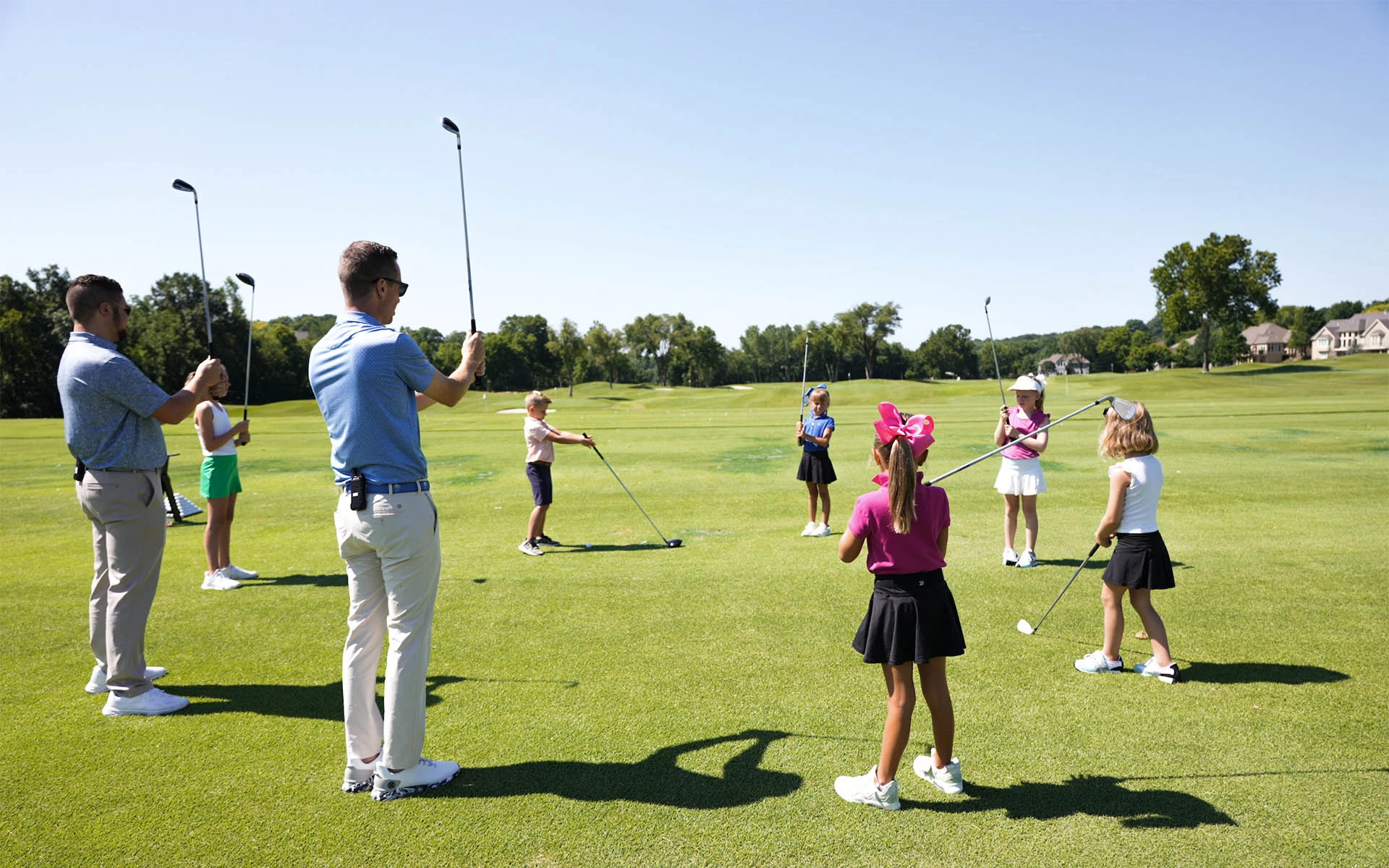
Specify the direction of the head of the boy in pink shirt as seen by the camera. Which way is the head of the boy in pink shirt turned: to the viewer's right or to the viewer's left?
to the viewer's right

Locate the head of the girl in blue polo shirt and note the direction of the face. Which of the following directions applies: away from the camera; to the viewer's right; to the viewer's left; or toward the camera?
toward the camera

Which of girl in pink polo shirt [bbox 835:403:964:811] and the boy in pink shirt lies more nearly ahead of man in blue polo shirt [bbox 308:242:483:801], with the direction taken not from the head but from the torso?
the boy in pink shirt

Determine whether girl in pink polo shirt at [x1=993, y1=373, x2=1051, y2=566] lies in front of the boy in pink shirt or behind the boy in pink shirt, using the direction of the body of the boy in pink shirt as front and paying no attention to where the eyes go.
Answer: in front

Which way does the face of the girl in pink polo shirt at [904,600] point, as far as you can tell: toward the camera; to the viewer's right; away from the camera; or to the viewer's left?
away from the camera

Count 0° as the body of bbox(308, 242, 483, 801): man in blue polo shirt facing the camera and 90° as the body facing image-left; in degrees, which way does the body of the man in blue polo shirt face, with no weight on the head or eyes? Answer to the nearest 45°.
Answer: approximately 225°

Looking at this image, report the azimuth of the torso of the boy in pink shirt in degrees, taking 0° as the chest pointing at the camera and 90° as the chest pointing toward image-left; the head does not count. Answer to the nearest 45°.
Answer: approximately 270°

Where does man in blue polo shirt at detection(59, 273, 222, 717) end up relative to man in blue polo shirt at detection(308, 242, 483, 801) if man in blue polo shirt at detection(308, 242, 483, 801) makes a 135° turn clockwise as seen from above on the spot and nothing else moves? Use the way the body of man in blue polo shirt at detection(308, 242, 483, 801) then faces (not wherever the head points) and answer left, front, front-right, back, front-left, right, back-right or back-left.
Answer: back-right

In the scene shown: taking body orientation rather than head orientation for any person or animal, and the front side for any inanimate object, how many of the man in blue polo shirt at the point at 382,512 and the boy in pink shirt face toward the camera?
0

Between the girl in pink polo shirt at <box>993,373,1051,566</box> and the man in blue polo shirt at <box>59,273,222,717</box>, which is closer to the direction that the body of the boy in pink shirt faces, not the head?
the girl in pink polo shirt

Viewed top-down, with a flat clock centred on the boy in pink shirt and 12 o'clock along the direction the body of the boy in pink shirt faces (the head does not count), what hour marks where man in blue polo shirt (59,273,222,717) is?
The man in blue polo shirt is roughly at 4 o'clock from the boy in pink shirt.

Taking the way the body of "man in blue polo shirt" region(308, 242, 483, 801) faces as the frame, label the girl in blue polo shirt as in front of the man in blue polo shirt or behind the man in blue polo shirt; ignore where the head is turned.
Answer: in front

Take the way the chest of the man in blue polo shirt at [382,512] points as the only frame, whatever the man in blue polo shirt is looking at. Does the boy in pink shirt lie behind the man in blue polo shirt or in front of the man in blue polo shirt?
in front

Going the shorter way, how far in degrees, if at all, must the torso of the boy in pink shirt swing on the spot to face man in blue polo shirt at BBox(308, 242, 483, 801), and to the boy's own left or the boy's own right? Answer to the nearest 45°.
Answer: approximately 90° to the boy's own right

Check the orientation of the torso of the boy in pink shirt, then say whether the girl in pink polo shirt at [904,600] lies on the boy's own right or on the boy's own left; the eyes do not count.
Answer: on the boy's own right
